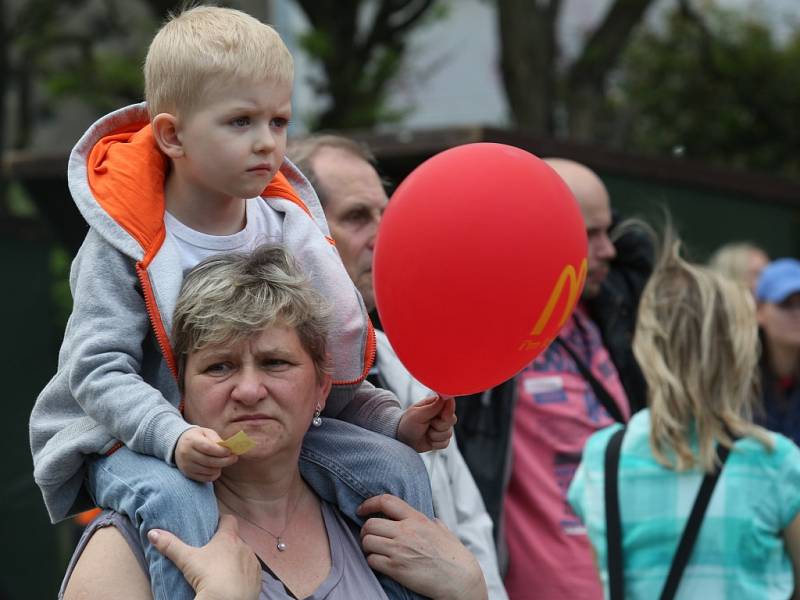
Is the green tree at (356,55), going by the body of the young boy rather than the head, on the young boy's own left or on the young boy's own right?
on the young boy's own left

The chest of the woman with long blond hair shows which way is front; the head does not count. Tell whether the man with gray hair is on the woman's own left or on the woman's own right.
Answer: on the woman's own left

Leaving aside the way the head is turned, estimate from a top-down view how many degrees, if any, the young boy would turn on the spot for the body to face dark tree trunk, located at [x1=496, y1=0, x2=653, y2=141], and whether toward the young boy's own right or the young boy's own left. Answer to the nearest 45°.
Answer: approximately 135° to the young boy's own left

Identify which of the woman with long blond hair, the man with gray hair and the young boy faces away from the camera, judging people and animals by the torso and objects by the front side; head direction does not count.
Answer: the woman with long blond hair

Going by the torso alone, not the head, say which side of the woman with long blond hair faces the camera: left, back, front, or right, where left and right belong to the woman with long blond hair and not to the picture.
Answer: back

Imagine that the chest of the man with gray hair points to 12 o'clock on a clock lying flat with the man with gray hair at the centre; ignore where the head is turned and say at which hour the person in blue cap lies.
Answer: The person in blue cap is roughly at 9 o'clock from the man with gray hair.

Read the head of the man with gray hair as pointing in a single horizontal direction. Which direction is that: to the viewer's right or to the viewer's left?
to the viewer's right

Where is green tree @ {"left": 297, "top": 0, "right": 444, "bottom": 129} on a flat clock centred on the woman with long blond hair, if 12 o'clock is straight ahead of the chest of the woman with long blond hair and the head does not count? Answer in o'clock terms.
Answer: The green tree is roughly at 11 o'clock from the woman with long blond hair.
